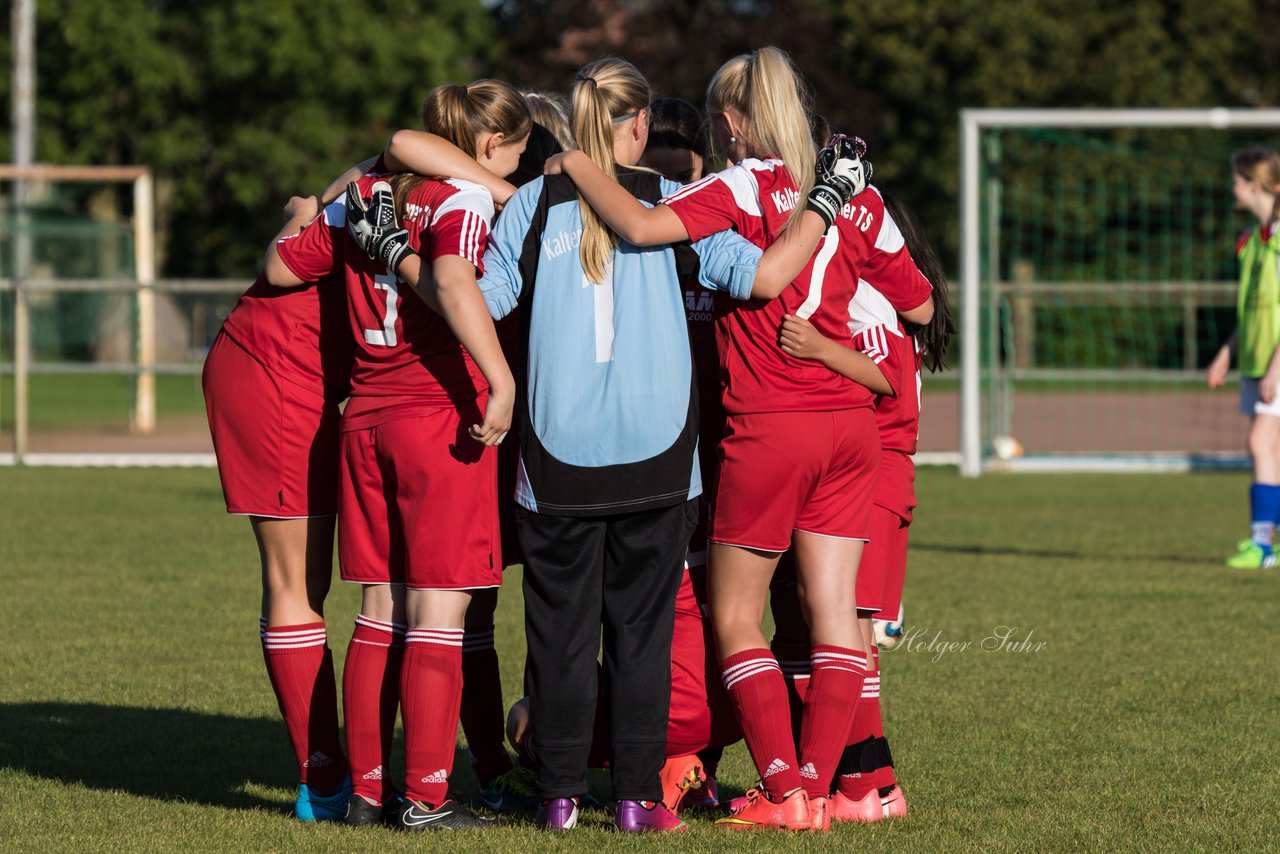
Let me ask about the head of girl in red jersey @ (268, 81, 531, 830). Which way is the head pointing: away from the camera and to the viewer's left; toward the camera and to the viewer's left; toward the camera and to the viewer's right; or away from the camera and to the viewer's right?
away from the camera and to the viewer's right

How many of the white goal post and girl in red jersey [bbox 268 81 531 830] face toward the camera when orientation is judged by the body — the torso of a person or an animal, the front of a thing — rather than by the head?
1

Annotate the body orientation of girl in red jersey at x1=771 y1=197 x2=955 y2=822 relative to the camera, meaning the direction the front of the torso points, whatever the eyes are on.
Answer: to the viewer's left

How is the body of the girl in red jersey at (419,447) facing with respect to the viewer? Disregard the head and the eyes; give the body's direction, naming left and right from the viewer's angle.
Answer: facing away from the viewer and to the right of the viewer

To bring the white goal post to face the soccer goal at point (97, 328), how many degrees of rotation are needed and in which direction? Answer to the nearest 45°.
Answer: approximately 90° to its right

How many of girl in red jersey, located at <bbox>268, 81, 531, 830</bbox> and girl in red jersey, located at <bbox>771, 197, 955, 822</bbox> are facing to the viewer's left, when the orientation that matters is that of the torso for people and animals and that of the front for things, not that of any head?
1

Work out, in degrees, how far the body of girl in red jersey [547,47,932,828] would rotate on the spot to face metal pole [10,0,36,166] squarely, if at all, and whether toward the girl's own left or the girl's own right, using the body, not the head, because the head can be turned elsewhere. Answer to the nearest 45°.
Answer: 0° — they already face it

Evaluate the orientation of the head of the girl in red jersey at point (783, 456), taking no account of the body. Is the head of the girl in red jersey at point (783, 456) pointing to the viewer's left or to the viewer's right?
to the viewer's left
